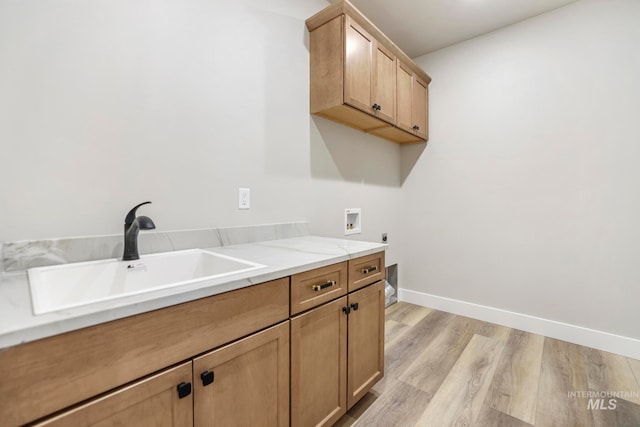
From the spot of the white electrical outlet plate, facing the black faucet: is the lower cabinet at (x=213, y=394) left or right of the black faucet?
left

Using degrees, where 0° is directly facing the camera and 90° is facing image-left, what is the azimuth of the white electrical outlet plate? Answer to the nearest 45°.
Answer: approximately 315°

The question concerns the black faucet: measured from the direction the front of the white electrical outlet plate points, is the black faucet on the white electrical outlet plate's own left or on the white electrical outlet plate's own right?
on the white electrical outlet plate's own right

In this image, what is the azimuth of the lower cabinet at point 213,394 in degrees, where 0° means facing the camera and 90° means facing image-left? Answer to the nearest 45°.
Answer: approximately 315°
